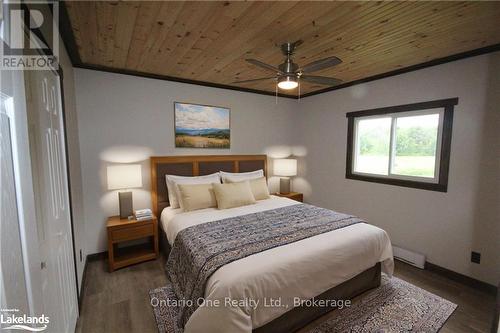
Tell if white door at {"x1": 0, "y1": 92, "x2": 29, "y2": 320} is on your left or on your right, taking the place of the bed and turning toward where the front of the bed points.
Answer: on your right

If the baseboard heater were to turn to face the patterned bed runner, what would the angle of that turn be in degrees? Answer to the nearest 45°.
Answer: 0° — it already faces it

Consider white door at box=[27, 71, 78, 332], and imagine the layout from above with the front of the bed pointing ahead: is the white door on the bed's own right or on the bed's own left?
on the bed's own right

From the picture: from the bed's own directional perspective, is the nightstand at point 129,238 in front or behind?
behind

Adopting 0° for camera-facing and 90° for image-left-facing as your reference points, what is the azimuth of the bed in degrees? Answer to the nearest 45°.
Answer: approximately 315°

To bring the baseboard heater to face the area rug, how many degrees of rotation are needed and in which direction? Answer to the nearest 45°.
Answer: approximately 45° to its left

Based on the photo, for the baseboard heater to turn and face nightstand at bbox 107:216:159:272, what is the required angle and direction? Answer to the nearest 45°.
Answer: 0° — it already faces it

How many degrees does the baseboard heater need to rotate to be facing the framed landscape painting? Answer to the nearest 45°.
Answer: approximately 45° to its right

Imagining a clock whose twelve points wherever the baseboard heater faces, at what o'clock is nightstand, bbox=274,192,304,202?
The nightstand is roughly at 2 o'clock from the baseboard heater.

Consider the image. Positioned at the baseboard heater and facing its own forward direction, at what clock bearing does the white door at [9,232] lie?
The white door is roughly at 11 o'clock from the baseboard heater.

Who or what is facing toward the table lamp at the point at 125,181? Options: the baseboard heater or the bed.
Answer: the baseboard heater

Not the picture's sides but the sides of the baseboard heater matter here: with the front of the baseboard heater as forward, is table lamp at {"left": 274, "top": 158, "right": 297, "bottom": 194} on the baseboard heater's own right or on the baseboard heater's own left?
on the baseboard heater's own right

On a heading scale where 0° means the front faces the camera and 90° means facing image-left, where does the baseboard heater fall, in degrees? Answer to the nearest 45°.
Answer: approximately 45°
